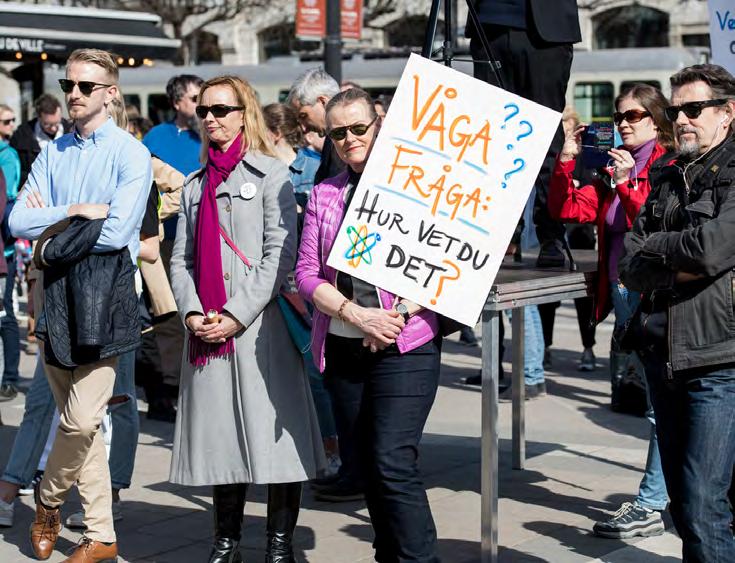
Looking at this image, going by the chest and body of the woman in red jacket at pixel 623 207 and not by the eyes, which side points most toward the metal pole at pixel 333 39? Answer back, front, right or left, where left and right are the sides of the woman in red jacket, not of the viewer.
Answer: right

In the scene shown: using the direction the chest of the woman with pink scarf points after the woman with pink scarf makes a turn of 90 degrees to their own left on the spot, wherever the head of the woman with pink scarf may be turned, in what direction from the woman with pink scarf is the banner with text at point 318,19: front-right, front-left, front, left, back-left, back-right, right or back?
back-left

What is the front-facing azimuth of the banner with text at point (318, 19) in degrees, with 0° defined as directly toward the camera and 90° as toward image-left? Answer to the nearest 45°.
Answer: approximately 0°

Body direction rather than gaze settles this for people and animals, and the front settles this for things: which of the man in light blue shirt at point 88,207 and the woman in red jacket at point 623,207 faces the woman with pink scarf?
the woman in red jacket

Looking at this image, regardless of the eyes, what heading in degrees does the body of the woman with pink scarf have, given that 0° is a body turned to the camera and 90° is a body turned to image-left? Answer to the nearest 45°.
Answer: approximately 45°

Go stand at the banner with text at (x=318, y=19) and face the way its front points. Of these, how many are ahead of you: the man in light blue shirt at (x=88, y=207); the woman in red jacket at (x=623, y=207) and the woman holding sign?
3

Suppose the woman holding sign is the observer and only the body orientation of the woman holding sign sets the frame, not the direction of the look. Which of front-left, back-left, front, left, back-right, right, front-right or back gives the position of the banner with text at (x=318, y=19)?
back-right

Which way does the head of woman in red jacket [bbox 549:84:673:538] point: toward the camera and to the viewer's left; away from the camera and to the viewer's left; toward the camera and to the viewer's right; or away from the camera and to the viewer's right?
toward the camera and to the viewer's left

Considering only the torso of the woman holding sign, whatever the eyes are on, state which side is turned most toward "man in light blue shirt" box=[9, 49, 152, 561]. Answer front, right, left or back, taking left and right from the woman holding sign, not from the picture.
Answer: right

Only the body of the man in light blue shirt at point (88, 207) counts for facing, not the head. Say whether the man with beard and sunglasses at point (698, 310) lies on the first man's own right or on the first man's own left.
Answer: on the first man's own left

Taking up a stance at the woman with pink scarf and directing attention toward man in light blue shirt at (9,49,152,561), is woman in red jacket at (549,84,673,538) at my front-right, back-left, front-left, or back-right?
back-right
